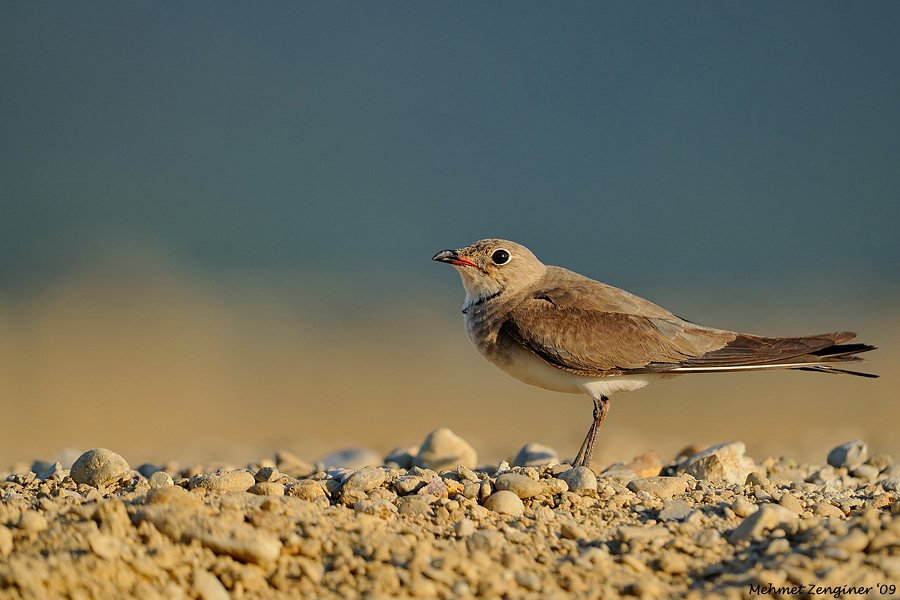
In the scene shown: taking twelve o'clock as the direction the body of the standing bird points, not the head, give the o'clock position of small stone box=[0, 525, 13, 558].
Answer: The small stone is roughly at 10 o'clock from the standing bird.

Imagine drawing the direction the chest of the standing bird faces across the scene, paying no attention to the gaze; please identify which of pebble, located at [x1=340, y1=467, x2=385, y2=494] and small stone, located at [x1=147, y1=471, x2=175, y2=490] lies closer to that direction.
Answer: the small stone

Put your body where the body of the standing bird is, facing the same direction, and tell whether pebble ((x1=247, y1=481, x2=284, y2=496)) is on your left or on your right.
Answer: on your left

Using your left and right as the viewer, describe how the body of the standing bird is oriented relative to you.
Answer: facing to the left of the viewer

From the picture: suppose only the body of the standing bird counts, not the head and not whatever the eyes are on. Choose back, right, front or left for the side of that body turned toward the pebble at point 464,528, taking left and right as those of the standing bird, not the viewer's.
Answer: left

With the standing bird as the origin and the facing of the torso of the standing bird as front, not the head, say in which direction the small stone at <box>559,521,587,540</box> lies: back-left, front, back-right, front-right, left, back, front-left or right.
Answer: left

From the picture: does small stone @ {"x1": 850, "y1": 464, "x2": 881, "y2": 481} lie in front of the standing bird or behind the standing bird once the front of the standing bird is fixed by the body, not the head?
behind

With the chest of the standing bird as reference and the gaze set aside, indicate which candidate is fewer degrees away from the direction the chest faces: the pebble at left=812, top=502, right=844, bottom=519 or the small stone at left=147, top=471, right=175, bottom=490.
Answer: the small stone

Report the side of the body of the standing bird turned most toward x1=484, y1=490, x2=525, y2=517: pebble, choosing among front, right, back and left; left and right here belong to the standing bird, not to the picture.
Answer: left

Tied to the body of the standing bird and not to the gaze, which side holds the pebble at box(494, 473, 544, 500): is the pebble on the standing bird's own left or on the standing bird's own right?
on the standing bird's own left

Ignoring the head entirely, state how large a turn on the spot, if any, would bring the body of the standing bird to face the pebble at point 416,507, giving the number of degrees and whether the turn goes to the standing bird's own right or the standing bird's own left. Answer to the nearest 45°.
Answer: approximately 90° to the standing bird's own left

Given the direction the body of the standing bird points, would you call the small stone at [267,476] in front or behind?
in front
